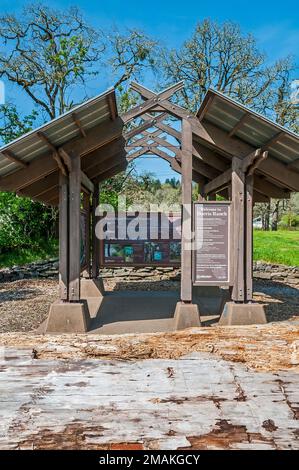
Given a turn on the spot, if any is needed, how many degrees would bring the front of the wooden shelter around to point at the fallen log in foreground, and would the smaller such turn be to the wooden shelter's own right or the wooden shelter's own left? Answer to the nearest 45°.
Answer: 0° — it already faces it

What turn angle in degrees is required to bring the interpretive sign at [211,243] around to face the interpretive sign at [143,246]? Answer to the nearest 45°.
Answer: approximately 135° to its right

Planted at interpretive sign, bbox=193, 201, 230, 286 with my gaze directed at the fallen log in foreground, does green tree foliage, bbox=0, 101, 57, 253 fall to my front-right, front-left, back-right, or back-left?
back-right

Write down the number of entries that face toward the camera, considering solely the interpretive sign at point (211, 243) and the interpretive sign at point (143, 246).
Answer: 2

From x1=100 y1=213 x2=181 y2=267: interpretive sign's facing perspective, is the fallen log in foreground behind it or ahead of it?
ahead

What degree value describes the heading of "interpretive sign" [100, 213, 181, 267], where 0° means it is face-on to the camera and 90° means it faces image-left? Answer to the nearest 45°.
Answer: approximately 0°
